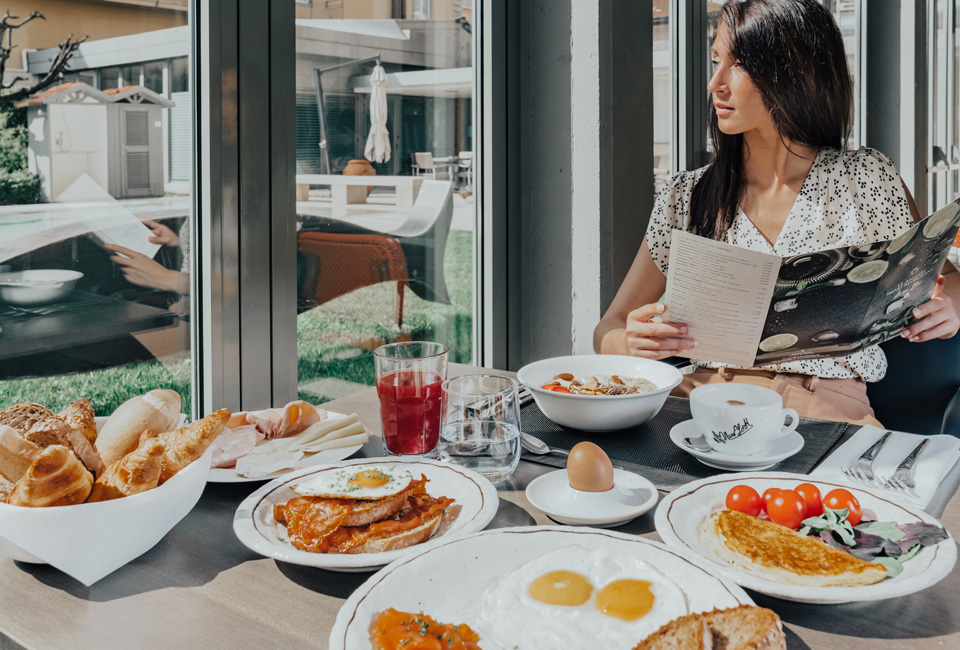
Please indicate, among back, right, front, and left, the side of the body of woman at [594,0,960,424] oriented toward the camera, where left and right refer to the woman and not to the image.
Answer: front

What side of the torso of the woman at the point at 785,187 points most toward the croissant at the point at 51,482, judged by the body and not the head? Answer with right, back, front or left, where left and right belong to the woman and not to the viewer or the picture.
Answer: front

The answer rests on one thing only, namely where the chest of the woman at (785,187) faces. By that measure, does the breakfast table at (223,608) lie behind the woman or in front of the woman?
in front

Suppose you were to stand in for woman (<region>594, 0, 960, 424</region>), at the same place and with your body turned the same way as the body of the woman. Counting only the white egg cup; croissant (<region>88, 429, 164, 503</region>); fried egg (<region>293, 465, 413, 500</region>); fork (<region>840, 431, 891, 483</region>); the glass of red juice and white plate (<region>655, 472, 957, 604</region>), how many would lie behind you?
0

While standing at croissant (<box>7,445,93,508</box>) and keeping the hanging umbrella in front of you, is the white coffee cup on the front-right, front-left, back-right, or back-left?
front-right

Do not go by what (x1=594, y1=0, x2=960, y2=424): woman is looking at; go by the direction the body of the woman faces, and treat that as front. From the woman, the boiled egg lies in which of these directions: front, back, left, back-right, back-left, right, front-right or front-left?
front

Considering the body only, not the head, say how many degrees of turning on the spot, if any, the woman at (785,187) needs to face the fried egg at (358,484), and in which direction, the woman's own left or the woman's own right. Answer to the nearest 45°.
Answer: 0° — they already face it

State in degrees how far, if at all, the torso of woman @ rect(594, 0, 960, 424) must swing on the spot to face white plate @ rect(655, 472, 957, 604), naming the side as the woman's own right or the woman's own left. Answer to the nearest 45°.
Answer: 0° — they already face it

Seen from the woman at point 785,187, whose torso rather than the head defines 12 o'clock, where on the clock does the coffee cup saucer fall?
The coffee cup saucer is roughly at 12 o'clock from the woman.

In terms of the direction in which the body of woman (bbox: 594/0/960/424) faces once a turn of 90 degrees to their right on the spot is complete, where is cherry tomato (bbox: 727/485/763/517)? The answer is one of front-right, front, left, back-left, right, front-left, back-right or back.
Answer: left

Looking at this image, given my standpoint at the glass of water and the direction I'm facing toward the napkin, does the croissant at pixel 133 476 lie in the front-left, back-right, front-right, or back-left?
back-right

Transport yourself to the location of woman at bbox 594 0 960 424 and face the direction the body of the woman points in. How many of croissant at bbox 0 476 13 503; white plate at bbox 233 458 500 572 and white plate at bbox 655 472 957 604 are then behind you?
0
